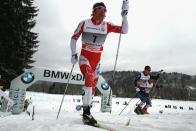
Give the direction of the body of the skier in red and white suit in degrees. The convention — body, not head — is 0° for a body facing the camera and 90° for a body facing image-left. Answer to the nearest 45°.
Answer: approximately 315°

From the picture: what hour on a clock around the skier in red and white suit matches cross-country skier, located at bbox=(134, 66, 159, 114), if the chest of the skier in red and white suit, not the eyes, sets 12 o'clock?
The cross-country skier is roughly at 8 o'clock from the skier in red and white suit.
